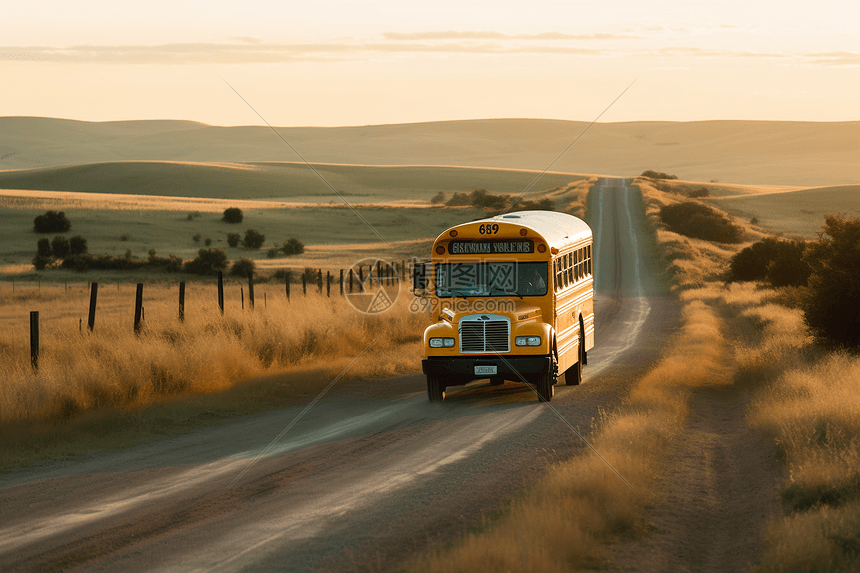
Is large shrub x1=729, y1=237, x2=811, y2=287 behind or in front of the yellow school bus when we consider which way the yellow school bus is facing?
behind

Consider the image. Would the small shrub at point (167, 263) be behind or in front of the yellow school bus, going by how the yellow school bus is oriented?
behind

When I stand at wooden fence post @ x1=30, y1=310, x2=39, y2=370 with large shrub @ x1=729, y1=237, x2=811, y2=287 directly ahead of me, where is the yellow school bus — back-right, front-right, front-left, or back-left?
front-right

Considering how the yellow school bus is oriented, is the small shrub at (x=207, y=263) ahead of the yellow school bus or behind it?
behind

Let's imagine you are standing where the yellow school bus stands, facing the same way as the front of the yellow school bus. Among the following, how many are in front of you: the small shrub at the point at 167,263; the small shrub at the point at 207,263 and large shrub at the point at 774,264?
0

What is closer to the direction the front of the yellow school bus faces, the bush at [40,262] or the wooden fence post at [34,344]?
the wooden fence post

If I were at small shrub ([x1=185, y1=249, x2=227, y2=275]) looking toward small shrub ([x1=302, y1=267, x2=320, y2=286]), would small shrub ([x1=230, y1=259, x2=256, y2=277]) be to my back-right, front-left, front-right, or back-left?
front-left

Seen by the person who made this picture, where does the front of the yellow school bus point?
facing the viewer

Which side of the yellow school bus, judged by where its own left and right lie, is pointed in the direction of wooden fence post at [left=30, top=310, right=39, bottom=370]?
right

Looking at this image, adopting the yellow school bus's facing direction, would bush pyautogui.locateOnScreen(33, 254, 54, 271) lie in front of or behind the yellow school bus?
behind

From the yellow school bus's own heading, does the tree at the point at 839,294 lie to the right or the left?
on its left

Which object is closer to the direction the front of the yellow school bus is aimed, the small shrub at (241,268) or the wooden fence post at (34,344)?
the wooden fence post
